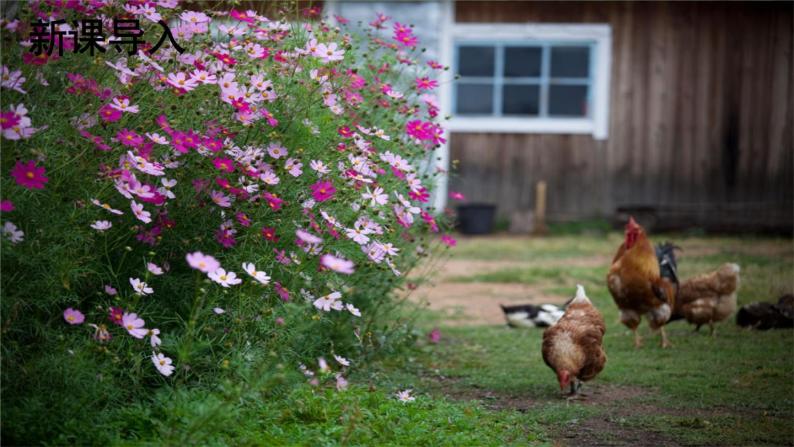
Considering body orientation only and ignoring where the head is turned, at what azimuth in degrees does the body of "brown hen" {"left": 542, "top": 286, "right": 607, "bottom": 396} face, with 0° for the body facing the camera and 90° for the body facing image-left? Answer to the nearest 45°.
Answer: approximately 0°

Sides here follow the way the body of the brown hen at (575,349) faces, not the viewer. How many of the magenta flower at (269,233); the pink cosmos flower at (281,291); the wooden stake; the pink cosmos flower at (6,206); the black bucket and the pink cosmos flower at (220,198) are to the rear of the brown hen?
2

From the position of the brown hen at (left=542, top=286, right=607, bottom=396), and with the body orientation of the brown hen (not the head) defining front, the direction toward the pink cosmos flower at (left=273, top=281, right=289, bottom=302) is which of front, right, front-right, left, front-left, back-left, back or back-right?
front-right

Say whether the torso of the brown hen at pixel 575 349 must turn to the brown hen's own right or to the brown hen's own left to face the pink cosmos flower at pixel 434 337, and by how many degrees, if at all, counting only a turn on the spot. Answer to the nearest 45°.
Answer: approximately 135° to the brown hen's own right

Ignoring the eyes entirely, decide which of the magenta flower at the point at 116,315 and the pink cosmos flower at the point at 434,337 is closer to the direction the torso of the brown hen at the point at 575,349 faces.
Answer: the magenta flower
